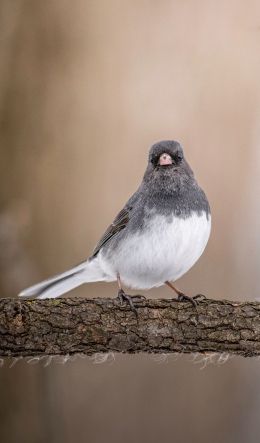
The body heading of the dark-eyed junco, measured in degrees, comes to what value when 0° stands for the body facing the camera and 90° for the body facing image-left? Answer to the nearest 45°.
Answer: approximately 315°
